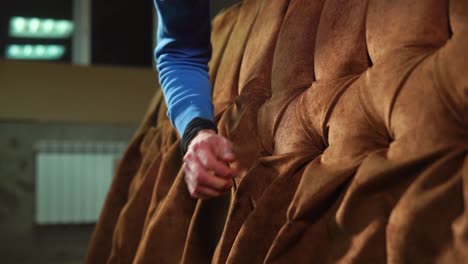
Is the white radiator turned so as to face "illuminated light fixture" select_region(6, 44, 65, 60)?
no

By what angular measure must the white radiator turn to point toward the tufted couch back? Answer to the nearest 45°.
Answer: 0° — it already faces it

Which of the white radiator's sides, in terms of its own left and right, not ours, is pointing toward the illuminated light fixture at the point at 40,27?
back
